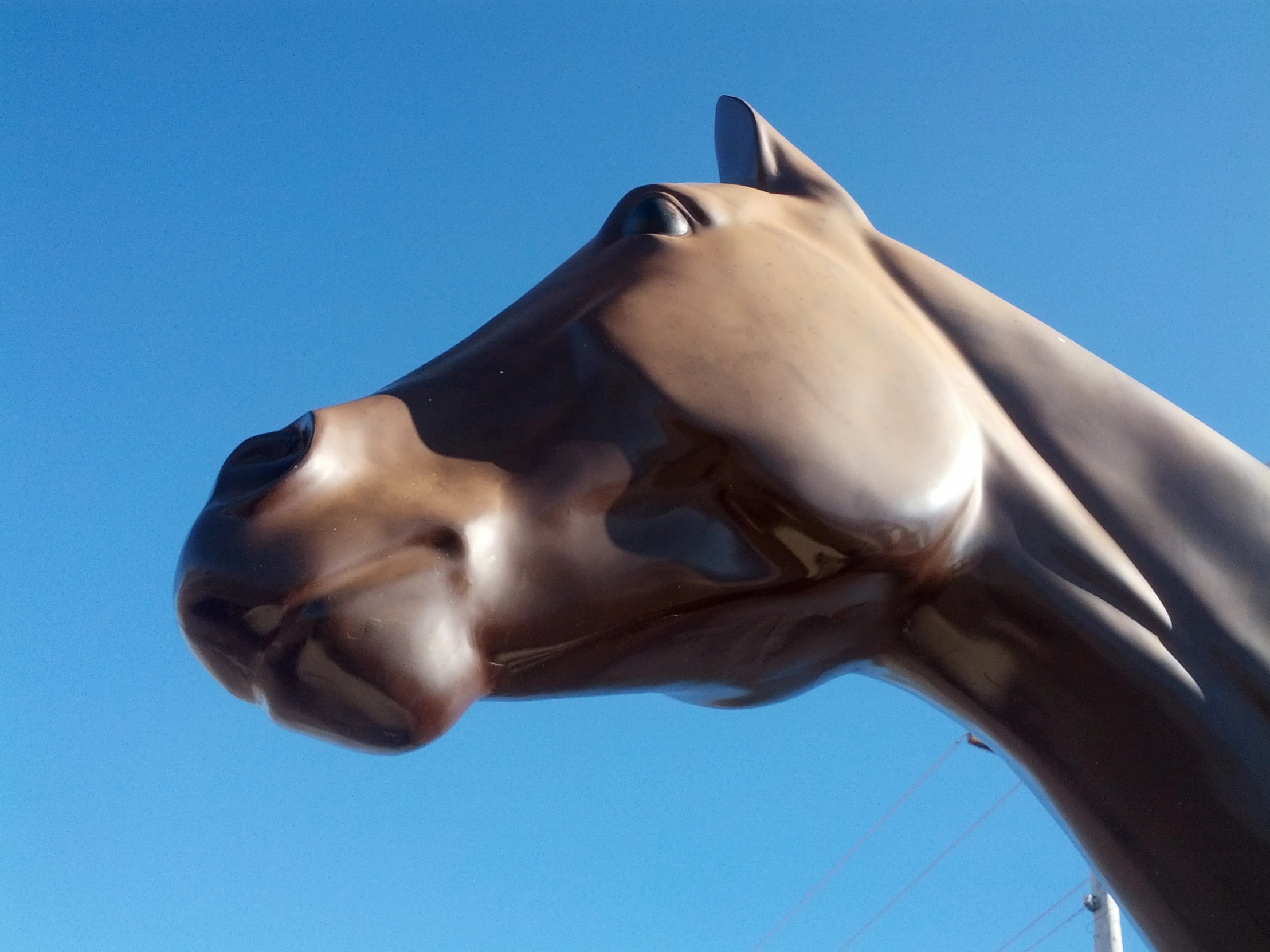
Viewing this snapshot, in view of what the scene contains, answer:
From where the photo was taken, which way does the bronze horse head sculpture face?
to the viewer's left

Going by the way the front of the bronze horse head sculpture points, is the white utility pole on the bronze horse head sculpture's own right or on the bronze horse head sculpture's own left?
on the bronze horse head sculpture's own right
